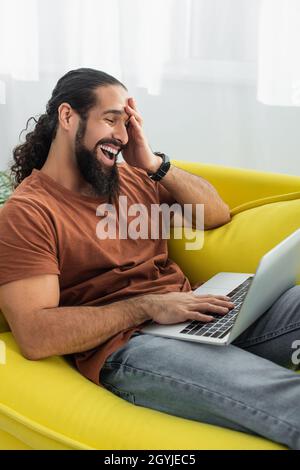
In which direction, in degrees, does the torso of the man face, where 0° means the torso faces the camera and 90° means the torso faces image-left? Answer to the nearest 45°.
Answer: approximately 315°

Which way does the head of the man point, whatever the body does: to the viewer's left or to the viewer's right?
to the viewer's right
